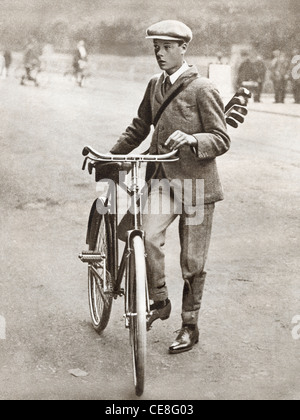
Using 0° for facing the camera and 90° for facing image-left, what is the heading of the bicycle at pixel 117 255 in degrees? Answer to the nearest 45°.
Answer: approximately 0°

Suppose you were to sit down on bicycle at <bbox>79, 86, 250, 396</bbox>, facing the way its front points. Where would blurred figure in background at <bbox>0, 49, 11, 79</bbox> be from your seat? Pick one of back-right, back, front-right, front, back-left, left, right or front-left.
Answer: back-right

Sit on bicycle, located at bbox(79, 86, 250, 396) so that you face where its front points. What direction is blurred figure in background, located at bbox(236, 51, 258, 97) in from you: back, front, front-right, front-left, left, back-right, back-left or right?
back-left

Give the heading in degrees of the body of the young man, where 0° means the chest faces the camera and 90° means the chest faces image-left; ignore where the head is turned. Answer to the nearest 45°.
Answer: approximately 45°

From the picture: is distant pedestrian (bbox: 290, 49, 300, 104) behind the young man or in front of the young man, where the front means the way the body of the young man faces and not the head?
behind

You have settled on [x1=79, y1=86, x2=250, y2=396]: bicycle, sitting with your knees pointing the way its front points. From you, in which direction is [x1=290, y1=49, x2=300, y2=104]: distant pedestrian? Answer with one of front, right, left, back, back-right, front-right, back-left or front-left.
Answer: back-left

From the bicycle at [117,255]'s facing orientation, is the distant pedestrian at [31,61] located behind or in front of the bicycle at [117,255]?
behind

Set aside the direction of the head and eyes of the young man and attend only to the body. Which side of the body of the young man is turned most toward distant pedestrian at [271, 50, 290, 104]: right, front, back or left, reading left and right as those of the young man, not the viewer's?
back

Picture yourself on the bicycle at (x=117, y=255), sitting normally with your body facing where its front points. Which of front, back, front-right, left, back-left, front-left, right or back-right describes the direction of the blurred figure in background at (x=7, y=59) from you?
back-right

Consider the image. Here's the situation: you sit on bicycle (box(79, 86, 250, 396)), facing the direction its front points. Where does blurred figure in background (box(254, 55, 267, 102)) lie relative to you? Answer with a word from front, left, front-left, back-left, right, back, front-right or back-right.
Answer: back-left
